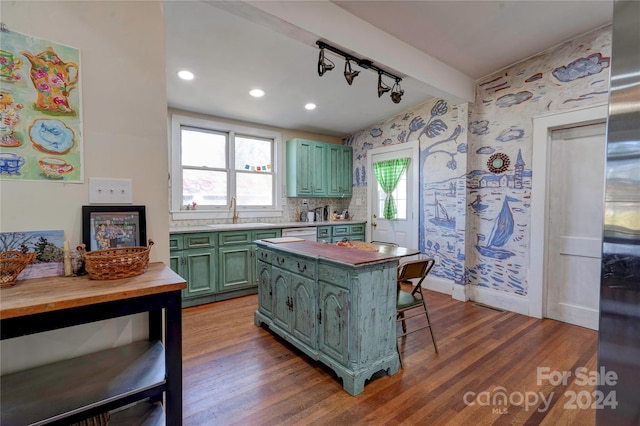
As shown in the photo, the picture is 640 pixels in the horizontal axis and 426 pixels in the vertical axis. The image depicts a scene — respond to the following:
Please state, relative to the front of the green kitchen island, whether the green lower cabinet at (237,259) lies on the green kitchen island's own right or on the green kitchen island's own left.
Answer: on the green kitchen island's own right

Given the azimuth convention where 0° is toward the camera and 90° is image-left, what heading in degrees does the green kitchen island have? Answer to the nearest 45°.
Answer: approximately 45°

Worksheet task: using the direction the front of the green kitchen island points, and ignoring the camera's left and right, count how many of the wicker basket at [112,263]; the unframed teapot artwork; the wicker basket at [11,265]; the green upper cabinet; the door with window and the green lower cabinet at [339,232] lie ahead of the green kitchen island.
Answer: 3

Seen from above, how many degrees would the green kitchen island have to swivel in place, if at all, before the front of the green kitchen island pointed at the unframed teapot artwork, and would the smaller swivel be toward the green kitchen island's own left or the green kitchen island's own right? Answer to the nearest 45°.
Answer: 0° — it already faces it

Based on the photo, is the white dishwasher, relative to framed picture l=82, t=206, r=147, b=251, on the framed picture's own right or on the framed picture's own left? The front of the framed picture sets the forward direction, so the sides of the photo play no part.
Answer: on the framed picture's own left

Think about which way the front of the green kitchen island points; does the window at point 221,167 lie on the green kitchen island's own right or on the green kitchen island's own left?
on the green kitchen island's own right

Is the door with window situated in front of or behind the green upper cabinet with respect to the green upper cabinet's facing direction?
in front

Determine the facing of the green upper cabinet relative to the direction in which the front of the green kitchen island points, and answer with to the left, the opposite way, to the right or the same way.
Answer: to the left

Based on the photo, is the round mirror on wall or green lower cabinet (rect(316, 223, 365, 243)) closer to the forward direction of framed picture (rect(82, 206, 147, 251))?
the round mirror on wall

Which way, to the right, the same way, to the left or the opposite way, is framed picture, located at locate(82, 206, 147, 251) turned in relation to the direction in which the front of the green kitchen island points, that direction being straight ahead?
to the left

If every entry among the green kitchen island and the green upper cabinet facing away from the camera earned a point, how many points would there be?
0

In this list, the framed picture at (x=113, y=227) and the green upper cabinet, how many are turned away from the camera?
0

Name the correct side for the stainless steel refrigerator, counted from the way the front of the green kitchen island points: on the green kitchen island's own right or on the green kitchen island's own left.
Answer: on the green kitchen island's own left

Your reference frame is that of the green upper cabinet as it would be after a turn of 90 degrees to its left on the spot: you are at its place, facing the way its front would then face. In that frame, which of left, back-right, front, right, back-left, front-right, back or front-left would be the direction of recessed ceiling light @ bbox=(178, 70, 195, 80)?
back
